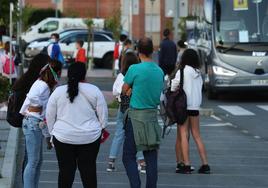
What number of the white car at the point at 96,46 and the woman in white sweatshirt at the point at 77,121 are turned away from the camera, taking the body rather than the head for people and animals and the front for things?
1

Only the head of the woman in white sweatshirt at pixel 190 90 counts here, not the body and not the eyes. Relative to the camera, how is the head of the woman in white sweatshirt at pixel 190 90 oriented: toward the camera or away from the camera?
away from the camera

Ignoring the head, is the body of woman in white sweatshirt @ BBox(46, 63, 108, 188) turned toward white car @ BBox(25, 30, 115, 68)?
yes

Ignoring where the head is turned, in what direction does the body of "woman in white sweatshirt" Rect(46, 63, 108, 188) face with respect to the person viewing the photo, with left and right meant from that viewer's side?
facing away from the viewer

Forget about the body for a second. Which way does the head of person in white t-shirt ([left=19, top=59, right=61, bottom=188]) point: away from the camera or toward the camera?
away from the camera

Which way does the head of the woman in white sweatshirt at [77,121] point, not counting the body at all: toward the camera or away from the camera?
away from the camera

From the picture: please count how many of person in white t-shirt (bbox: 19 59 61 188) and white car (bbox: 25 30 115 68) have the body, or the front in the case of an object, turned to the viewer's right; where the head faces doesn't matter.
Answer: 1

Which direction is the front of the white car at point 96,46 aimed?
to the viewer's left
